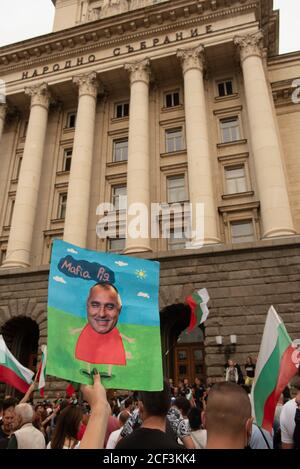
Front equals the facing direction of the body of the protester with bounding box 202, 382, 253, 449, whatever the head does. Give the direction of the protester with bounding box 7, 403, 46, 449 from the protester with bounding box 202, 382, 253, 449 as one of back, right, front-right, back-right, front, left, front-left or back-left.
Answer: front-left

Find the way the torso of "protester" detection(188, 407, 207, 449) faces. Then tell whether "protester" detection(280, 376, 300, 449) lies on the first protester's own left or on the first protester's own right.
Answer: on the first protester's own right

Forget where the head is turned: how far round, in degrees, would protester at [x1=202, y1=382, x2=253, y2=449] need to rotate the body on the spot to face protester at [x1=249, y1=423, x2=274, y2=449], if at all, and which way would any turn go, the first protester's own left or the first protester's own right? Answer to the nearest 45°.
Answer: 0° — they already face them

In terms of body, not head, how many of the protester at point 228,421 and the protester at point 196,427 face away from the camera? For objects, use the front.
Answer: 2

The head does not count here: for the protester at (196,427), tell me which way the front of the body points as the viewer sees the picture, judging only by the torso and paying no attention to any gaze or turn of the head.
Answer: away from the camera

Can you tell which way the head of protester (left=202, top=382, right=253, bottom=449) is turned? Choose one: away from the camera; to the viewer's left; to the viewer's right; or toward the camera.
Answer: away from the camera

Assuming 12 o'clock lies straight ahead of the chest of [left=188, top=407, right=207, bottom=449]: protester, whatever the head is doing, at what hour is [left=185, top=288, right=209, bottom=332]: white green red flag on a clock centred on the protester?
The white green red flag is roughly at 12 o'clock from the protester.

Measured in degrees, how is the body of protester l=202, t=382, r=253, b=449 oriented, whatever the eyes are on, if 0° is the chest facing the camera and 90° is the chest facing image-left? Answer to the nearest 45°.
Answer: approximately 180°

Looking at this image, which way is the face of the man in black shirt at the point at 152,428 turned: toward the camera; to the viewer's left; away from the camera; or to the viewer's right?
away from the camera
